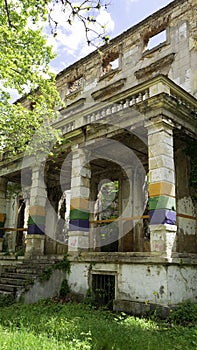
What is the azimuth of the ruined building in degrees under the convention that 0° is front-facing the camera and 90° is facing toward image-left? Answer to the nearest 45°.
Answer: approximately 45°
